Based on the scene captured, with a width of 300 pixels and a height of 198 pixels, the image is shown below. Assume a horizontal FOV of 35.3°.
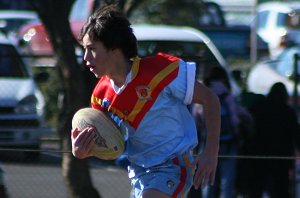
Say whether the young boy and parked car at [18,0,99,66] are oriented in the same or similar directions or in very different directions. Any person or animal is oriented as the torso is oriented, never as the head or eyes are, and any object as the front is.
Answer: same or similar directions

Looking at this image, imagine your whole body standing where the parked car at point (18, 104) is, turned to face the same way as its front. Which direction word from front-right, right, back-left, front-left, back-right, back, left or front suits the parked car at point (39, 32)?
back

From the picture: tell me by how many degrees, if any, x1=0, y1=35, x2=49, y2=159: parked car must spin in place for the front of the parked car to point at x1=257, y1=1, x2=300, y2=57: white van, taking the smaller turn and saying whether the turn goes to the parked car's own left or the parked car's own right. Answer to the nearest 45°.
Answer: approximately 135° to the parked car's own left

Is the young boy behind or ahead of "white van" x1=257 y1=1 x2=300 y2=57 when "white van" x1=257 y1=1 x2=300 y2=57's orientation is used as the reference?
ahead

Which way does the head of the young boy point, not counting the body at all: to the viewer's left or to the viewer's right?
to the viewer's left

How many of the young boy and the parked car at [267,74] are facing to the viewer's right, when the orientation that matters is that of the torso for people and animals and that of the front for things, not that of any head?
0

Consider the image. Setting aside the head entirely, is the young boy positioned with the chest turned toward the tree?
no

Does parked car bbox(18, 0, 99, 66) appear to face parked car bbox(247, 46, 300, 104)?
no

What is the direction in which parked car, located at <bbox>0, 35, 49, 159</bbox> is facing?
toward the camera
